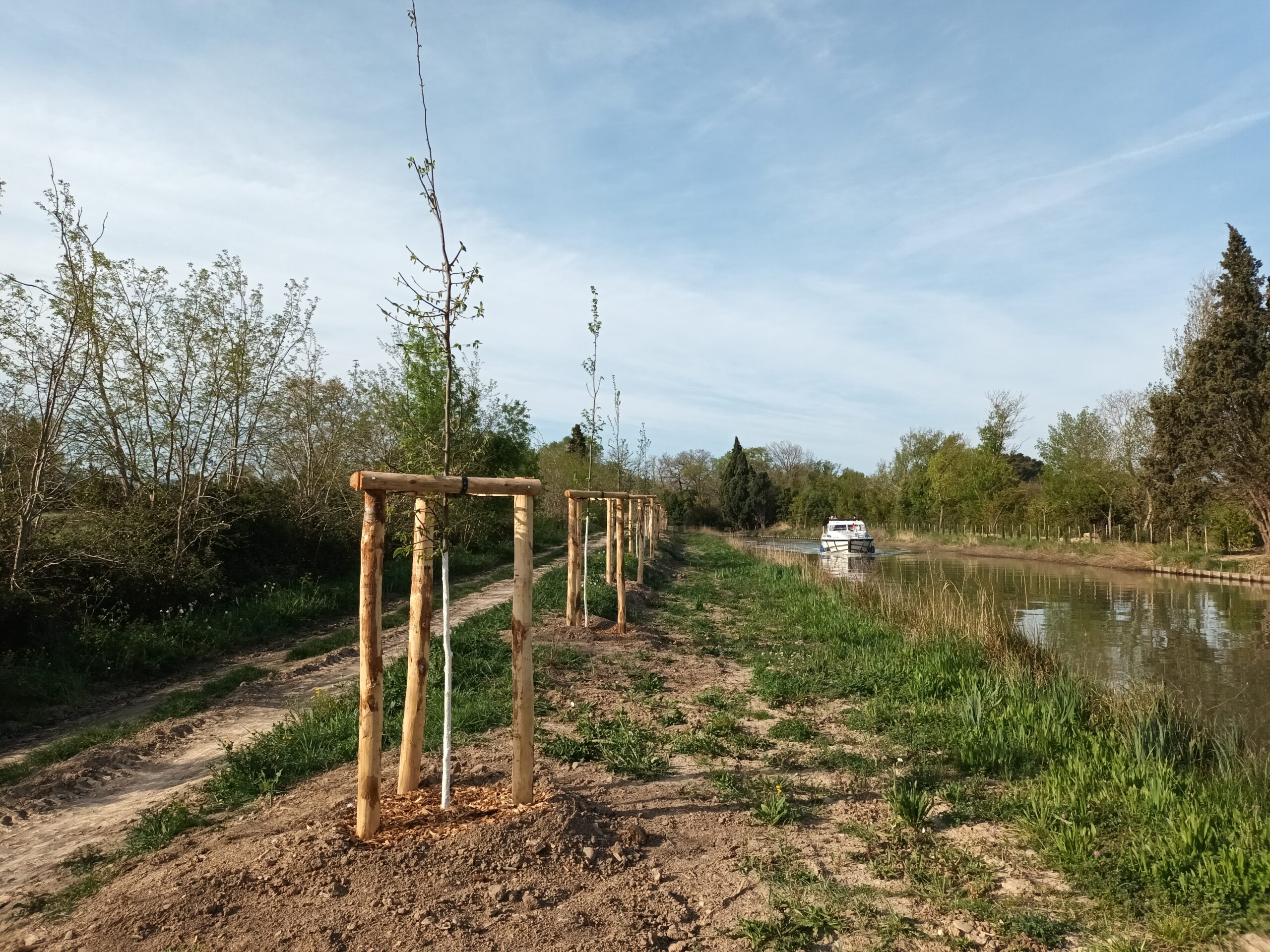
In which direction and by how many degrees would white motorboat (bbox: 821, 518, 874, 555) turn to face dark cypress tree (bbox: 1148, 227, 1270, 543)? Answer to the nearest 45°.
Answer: approximately 45° to its left

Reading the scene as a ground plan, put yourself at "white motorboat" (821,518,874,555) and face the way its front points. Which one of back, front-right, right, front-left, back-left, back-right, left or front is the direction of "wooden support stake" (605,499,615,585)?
front

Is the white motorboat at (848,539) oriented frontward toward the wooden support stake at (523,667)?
yes

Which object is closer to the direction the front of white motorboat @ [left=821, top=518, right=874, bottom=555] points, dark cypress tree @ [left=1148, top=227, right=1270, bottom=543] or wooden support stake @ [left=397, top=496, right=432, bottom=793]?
the wooden support stake

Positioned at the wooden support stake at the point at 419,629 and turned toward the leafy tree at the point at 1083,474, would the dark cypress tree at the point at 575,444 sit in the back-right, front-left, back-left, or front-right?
front-left

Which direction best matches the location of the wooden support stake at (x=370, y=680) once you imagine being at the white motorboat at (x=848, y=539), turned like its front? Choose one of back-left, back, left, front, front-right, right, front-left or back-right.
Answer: front

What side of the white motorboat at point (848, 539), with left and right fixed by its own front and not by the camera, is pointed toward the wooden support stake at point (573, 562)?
front

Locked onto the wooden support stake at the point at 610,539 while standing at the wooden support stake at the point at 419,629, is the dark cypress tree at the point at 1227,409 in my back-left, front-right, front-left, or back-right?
front-right

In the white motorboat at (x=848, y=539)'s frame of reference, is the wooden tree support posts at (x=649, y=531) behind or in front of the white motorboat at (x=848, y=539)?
in front

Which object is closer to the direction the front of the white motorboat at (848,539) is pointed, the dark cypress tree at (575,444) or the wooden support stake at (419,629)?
the wooden support stake

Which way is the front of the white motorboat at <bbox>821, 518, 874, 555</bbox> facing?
toward the camera

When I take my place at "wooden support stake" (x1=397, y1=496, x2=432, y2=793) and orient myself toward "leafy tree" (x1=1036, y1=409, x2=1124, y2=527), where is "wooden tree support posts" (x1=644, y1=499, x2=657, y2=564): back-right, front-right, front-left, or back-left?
front-left

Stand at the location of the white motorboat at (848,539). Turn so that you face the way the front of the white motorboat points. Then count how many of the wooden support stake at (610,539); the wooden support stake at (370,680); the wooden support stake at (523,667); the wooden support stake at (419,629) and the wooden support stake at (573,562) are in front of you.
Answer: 5

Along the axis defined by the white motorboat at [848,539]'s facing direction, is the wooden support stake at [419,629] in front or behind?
in front
